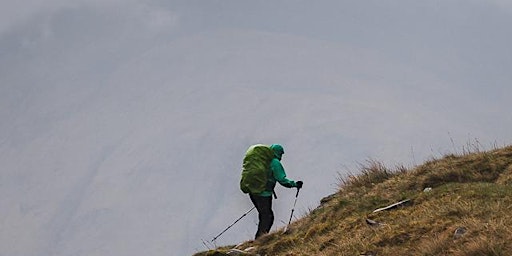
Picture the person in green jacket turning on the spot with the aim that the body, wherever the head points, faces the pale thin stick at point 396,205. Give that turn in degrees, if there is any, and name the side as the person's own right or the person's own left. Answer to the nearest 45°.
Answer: approximately 45° to the person's own right

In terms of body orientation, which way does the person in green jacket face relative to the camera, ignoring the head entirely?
to the viewer's right
